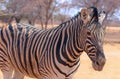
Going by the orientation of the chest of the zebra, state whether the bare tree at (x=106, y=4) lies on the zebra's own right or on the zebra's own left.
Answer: on the zebra's own left

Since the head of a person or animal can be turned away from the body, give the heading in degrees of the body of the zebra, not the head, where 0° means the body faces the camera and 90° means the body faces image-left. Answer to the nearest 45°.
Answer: approximately 315°
